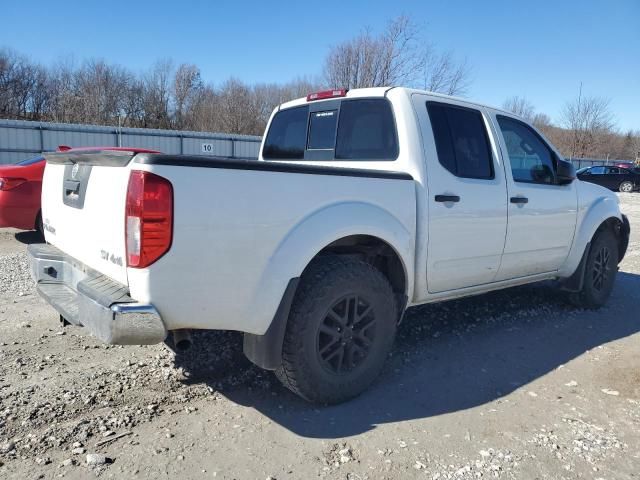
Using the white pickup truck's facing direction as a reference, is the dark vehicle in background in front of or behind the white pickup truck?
in front

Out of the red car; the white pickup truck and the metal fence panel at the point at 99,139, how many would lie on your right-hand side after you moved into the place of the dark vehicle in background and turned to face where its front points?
0

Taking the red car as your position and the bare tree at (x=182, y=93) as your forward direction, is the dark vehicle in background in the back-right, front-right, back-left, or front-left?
front-right

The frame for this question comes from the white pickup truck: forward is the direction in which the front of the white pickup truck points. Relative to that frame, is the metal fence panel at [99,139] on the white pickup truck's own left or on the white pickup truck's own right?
on the white pickup truck's own left

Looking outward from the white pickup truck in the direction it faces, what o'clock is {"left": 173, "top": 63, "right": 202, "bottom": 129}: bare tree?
The bare tree is roughly at 10 o'clock from the white pickup truck.

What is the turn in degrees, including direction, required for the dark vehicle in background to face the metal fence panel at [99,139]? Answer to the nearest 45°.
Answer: approximately 45° to its left

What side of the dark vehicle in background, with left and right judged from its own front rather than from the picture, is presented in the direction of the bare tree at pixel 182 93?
front

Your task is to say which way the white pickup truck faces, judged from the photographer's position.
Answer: facing away from the viewer and to the right of the viewer

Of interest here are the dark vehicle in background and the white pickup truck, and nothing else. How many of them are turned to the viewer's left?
1

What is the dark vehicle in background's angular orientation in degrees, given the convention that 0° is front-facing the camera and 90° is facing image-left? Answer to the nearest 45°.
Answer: approximately 90°

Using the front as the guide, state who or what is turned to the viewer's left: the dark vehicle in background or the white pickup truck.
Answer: the dark vehicle in background
